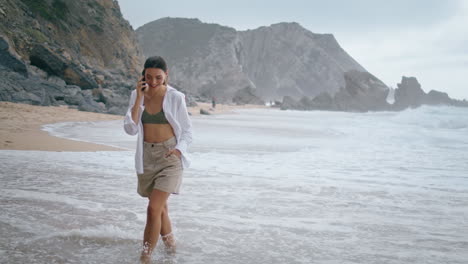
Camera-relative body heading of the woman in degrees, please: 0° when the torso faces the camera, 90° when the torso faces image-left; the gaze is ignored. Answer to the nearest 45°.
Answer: approximately 0°

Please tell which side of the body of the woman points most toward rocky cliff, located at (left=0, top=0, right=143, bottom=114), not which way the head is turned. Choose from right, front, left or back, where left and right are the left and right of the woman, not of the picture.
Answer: back
